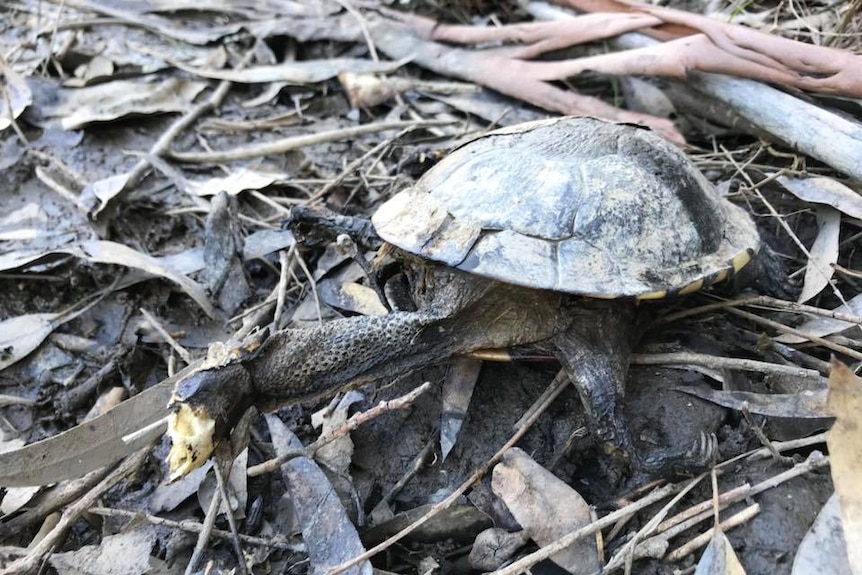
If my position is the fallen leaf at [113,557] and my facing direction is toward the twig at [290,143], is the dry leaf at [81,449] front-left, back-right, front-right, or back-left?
front-left

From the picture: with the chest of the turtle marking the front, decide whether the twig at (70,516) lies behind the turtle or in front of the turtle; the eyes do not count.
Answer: in front

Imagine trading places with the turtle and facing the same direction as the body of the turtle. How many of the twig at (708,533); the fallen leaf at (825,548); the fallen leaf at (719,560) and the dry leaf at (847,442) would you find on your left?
4

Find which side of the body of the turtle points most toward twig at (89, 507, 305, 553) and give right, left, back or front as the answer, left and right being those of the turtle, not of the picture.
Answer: front

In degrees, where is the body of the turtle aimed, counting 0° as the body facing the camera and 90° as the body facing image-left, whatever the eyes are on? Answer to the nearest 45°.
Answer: approximately 45°

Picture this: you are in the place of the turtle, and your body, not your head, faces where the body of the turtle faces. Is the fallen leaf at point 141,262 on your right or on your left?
on your right

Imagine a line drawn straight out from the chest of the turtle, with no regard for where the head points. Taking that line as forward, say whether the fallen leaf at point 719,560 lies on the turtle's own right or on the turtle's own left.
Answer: on the turtle's own left

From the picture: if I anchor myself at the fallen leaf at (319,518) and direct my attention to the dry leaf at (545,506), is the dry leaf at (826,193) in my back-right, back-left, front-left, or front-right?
front-left

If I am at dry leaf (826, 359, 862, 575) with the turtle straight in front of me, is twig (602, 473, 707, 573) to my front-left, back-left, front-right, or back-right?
front-left

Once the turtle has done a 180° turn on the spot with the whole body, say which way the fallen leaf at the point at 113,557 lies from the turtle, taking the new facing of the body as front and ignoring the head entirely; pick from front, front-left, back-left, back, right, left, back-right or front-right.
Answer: back

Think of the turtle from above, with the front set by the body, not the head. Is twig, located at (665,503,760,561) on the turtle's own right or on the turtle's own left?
on the turtle's own left

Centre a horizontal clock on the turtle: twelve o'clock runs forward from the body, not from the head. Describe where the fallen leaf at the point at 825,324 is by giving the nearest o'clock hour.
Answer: The fallen leaf is roughly at 7 o'clock from the turtle.

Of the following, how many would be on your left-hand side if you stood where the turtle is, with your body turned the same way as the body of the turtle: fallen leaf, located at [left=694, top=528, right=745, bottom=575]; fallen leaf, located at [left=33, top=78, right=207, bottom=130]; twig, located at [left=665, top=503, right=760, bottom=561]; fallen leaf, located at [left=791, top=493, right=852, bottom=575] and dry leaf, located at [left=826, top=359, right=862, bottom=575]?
4

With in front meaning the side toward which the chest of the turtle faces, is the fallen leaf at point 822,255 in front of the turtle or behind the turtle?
behind

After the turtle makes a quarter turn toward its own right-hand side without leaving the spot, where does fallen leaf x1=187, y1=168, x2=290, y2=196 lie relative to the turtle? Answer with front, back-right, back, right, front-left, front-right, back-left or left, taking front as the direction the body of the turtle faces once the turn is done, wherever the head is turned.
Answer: front
